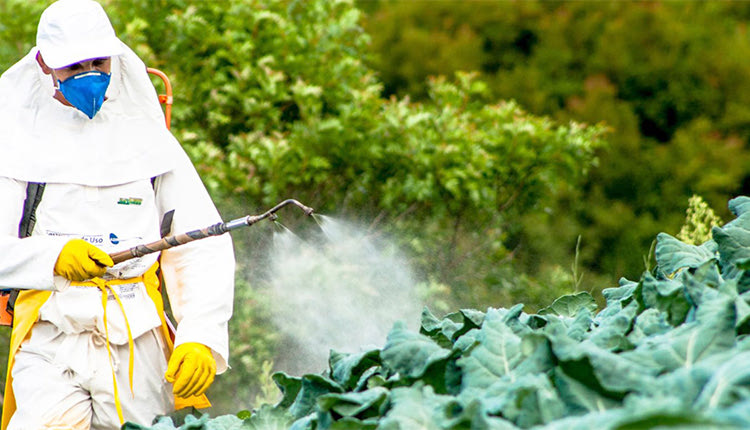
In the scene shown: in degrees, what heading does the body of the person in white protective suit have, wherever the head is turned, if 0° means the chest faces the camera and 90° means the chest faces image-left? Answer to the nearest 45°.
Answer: approximately 0°
